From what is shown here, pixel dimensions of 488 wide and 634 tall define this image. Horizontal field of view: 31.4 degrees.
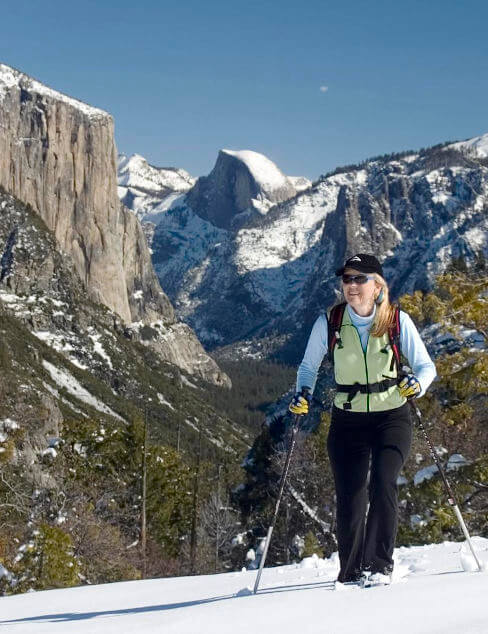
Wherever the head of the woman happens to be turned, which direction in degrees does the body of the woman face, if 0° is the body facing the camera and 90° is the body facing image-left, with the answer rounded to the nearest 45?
approximately 0°
